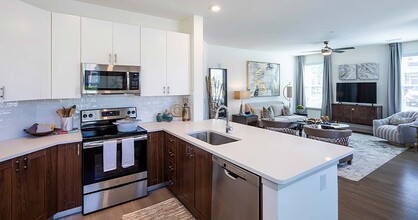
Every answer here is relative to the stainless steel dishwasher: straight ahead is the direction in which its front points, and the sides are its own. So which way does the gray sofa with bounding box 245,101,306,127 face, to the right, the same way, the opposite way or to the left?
to the left

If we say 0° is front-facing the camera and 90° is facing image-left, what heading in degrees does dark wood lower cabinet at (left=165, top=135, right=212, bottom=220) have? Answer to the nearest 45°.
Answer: approximately 45°

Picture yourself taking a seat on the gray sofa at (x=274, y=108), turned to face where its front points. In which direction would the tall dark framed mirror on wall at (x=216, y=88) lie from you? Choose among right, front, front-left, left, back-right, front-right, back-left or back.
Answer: right

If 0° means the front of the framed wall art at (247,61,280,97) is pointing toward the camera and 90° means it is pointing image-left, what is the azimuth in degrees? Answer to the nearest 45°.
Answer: approximately 315°
